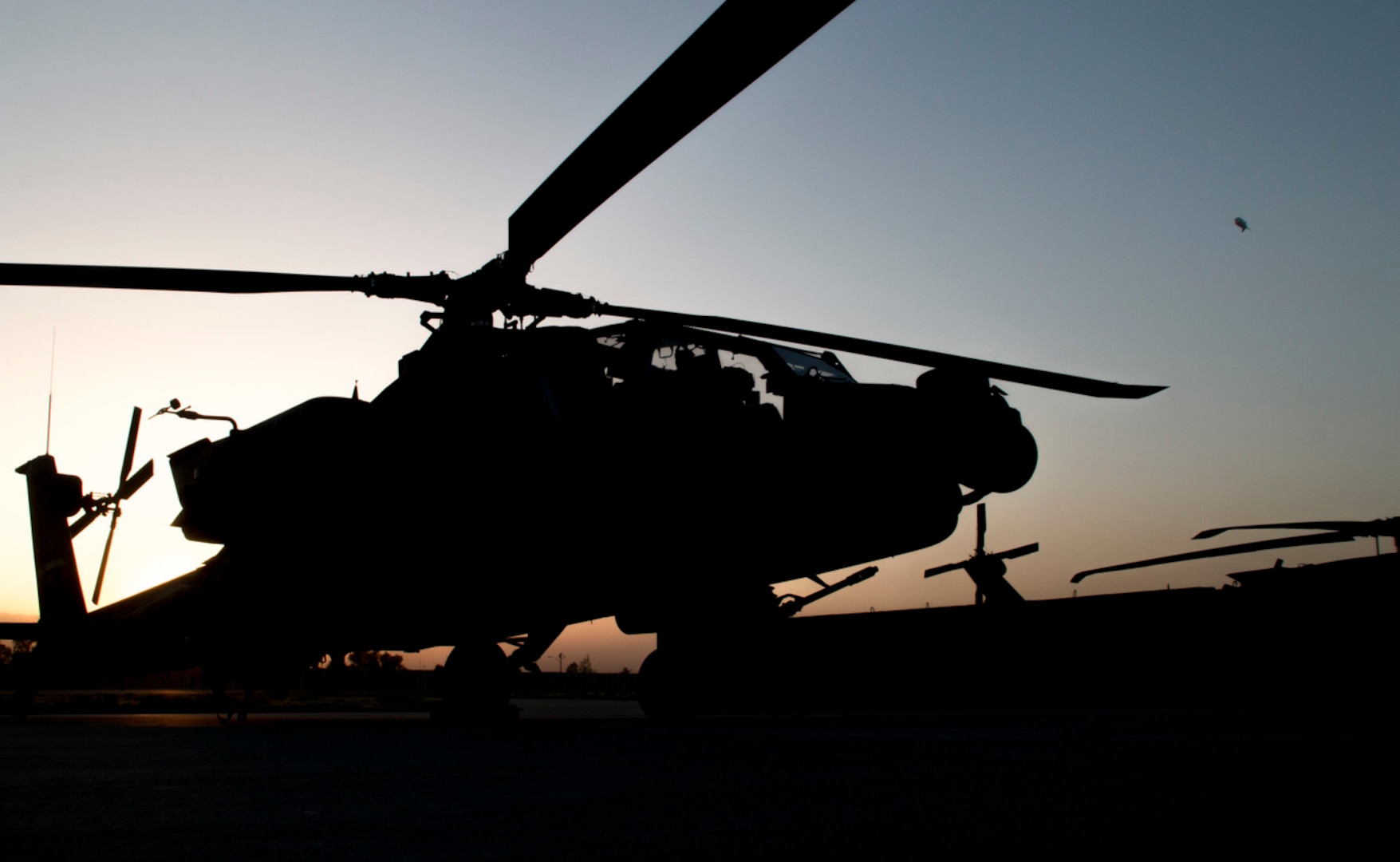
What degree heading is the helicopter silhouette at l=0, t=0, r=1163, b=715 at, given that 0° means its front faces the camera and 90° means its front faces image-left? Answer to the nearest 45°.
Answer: approximately 315°

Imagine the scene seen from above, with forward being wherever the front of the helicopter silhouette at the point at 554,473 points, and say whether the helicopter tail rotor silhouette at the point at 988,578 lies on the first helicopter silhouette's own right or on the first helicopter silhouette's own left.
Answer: on the first helicopter silhouette's own left
